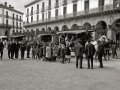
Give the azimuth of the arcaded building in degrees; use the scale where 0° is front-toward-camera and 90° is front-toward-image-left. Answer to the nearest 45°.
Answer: approximately 45°
